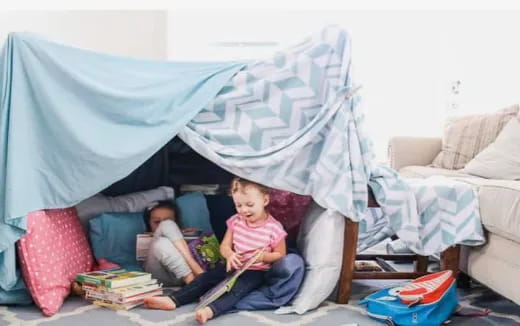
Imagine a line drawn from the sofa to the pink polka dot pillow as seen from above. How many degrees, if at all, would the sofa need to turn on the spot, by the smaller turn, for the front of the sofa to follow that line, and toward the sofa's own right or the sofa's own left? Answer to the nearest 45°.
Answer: approximately 45° to the sofa's own right

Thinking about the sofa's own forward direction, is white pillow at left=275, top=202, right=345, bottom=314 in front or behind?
in front

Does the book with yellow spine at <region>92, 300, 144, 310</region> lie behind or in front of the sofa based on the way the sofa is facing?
in front

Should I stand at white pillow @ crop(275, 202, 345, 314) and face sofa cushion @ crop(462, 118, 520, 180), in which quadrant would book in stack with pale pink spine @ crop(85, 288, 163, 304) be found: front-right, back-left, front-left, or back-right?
back-left

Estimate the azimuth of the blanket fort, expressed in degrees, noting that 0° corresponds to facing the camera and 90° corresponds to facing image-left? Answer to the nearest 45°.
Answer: approximately 0°
